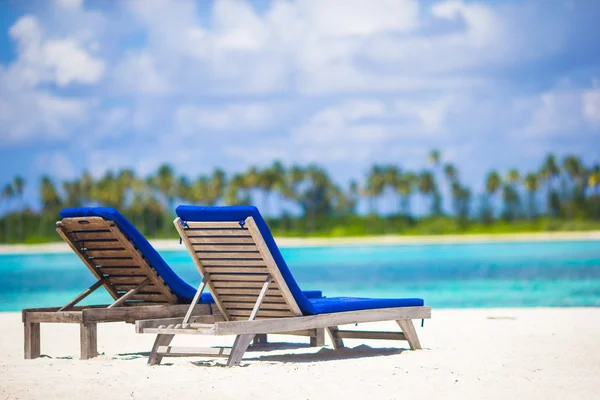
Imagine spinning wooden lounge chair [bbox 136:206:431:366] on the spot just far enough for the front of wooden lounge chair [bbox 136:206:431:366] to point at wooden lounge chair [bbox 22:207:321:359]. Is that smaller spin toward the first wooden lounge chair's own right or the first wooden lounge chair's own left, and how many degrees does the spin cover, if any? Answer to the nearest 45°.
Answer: approximately 90° to the first wooden lounge chair's own left

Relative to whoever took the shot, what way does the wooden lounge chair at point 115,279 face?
facing away from the viewer and to the right of the viewer

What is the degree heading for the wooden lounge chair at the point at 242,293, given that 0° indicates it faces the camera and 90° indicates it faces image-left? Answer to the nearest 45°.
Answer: approximately 225°

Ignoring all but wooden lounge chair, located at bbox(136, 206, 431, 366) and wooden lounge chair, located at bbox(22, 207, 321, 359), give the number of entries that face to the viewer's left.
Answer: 0

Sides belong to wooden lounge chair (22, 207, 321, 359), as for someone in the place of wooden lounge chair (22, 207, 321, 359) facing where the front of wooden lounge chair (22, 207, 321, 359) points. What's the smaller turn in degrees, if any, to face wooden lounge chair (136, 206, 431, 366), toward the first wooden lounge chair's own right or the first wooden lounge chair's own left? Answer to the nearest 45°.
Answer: approximately 90° to the first wooden lounge chair's own right
